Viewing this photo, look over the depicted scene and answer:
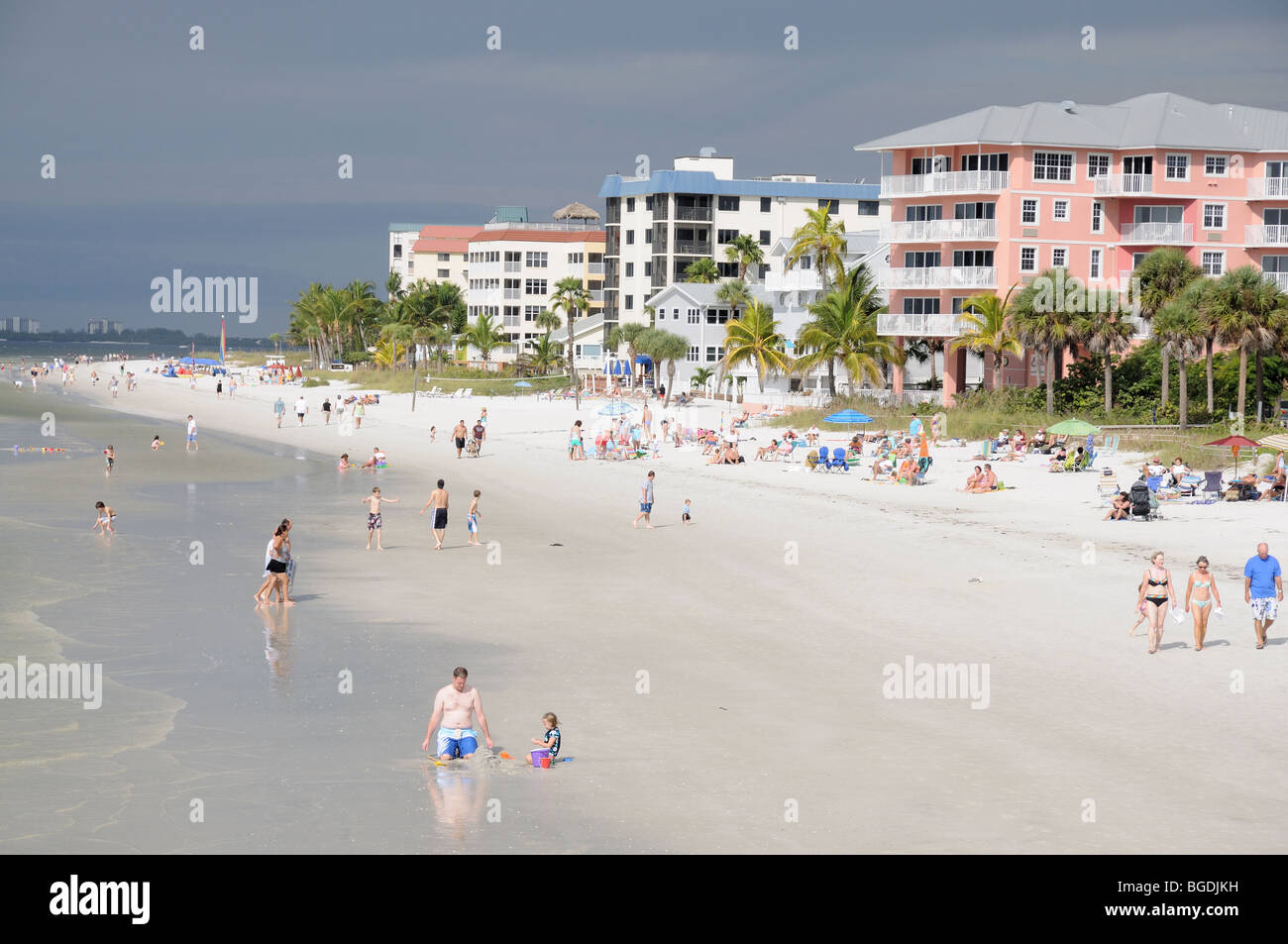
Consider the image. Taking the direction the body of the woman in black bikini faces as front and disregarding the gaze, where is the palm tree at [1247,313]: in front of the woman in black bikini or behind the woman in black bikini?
behind

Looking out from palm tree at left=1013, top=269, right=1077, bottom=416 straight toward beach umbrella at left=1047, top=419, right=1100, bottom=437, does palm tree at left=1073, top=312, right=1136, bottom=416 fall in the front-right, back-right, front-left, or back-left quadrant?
front-left

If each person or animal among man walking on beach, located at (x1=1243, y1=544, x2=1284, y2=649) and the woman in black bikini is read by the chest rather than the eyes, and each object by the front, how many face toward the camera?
2

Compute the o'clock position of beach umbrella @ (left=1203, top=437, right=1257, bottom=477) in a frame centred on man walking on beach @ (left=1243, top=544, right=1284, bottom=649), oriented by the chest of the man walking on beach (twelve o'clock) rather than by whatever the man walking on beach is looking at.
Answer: The beach umbrella is roughly at 6 o'clock from the man walking on beach.

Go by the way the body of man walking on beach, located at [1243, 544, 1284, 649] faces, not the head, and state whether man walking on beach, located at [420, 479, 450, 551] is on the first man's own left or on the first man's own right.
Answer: on the first man's own right

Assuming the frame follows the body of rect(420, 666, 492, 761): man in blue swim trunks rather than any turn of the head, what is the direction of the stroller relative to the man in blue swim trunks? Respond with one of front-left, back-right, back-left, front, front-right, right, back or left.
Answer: back-left

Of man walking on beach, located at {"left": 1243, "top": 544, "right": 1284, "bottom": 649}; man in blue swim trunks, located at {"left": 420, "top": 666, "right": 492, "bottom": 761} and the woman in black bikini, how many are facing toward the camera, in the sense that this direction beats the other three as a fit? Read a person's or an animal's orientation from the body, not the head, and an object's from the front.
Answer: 3

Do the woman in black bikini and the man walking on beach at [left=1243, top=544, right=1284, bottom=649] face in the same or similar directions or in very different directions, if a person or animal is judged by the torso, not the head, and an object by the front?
same or similar directions

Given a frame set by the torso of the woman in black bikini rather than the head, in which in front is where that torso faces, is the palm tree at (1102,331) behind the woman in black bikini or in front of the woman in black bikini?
behind

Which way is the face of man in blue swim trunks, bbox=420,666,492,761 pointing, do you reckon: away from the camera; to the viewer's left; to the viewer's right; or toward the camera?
toward the camera

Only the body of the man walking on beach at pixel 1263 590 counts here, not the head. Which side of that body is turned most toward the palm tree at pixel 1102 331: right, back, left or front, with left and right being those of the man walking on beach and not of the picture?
back

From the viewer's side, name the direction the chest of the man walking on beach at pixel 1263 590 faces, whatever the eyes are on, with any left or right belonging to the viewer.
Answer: facing the viewer

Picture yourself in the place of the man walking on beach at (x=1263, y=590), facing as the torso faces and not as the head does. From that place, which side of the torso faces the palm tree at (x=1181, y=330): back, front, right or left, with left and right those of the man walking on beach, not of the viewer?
back

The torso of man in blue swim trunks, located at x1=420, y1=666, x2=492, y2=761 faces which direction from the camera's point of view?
toward the camera

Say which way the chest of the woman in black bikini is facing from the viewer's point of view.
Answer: toward the camera

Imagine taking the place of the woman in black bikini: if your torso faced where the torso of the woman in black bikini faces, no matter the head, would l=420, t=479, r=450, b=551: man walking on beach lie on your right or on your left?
on your right

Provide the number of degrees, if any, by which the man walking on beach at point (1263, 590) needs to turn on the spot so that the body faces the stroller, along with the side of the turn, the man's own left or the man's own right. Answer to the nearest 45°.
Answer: approximately 180°
